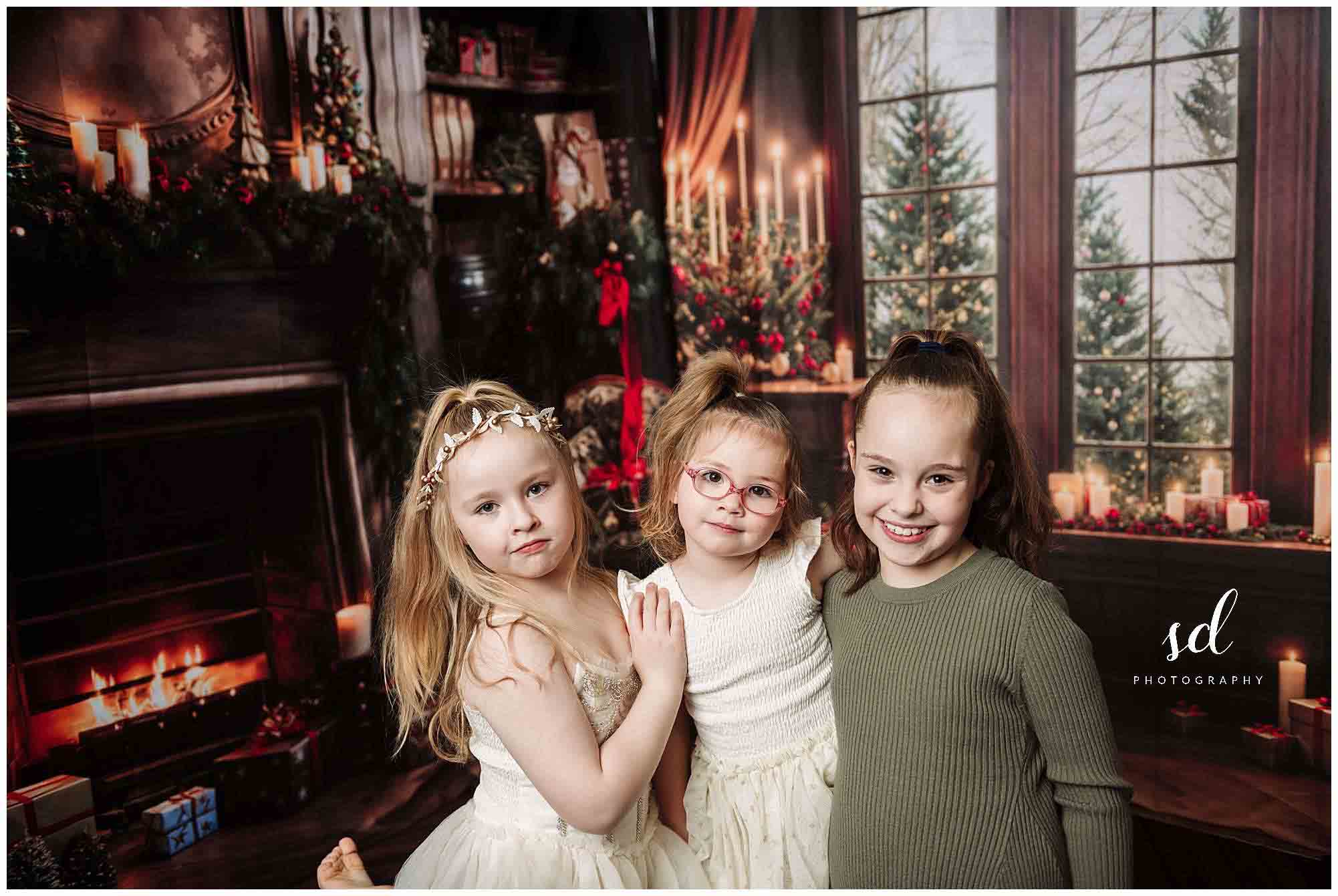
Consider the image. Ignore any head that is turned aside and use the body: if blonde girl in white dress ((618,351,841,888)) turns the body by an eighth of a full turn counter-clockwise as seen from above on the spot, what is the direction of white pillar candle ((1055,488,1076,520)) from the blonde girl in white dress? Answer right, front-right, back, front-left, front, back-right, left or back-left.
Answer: left

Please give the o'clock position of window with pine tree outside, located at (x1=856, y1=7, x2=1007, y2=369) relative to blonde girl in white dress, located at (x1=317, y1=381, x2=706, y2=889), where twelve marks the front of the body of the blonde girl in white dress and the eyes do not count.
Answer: The window with pine tree outside is roughly at 9 o'clock from the blonde girl in white dress.

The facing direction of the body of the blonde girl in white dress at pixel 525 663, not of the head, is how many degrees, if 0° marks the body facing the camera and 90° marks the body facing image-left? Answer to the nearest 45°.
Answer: approximately 315°

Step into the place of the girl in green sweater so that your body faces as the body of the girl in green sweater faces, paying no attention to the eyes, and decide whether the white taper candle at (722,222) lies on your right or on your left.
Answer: on your right

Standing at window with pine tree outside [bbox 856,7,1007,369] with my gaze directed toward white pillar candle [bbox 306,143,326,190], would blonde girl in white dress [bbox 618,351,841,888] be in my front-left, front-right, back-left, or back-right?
front-left

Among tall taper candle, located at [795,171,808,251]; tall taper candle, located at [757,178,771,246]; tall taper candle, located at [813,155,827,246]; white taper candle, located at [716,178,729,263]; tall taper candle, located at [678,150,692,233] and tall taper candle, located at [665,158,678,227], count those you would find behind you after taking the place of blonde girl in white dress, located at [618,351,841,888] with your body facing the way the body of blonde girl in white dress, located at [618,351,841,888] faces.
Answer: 6

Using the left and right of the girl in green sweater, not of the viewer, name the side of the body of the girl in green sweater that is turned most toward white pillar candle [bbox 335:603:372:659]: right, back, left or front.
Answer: right

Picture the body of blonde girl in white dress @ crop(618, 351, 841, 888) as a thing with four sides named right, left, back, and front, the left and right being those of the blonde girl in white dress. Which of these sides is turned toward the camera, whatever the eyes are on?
front

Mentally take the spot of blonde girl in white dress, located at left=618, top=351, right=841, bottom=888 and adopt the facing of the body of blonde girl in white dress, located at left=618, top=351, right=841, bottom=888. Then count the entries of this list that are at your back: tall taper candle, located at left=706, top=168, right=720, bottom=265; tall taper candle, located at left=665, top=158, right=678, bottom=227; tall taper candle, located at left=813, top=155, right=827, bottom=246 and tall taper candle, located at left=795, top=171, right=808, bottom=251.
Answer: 4
